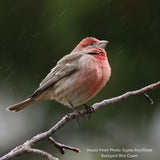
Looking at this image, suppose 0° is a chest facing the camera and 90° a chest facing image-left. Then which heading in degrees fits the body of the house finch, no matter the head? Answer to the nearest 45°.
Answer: approximately 270°
